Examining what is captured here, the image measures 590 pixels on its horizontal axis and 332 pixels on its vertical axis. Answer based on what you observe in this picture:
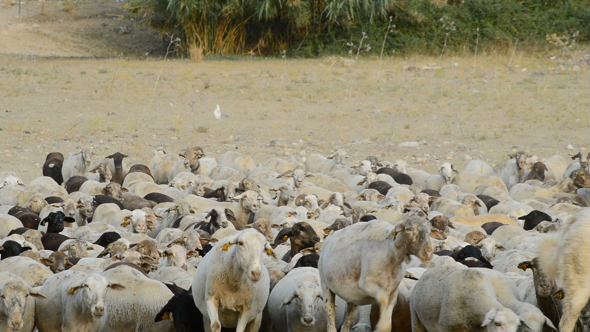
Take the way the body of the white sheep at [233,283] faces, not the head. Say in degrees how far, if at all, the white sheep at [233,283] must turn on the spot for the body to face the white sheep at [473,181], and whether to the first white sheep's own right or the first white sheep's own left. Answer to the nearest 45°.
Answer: approximately 135° to the first white sheep's own left

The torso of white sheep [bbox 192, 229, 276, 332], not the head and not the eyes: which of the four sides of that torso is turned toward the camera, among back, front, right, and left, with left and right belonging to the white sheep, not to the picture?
front

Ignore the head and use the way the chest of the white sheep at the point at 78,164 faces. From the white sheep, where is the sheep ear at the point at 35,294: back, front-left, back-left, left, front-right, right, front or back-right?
front-right

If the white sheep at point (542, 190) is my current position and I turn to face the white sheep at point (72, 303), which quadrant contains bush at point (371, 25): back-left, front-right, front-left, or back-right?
back-right

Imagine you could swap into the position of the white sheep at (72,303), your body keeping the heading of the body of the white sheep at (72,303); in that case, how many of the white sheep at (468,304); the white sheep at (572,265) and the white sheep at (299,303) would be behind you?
0

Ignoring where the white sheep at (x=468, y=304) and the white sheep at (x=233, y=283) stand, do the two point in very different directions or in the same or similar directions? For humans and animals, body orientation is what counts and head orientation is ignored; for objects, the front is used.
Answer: same or similar directions

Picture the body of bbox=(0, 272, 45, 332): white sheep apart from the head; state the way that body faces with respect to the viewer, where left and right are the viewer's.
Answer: facing the viewer

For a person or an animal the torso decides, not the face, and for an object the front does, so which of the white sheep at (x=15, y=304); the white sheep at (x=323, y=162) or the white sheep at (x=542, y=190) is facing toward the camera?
the white sheep at (x=15, y=304)

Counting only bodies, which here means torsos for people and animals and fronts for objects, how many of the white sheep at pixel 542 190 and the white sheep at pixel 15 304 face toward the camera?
1

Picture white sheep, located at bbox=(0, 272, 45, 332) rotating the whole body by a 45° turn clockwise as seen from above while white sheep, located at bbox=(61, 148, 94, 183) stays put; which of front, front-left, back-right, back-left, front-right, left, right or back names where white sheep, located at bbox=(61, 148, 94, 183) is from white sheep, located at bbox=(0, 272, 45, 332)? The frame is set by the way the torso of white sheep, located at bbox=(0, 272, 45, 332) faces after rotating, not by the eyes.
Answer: back-right

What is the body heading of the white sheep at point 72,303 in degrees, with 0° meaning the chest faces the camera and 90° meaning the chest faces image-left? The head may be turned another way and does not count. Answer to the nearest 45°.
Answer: approximately 315°

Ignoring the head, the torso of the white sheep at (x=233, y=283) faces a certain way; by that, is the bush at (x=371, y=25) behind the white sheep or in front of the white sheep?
behind

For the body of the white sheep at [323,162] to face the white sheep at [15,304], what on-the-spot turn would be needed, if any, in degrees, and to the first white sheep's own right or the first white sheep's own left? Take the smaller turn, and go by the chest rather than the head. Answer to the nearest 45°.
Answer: approximately 90° to the first white sheep's own right
